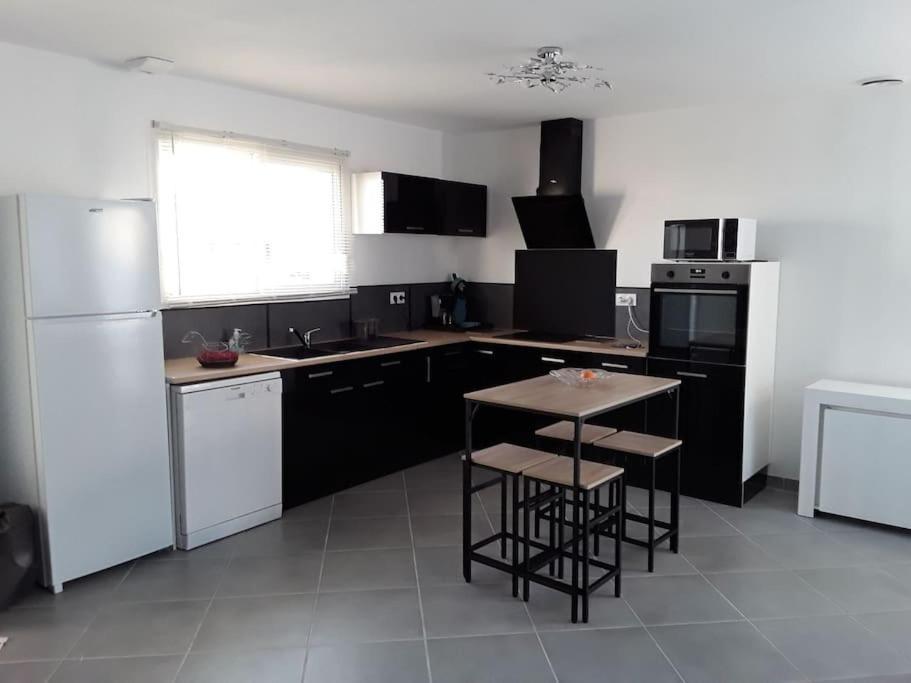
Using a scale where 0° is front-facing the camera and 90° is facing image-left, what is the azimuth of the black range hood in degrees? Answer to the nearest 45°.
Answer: approximately 45°

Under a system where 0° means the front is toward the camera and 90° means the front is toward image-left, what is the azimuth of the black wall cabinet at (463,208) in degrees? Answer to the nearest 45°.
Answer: approximately 315°

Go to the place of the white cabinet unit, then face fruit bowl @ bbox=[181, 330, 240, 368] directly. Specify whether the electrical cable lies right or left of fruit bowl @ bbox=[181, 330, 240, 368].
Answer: right

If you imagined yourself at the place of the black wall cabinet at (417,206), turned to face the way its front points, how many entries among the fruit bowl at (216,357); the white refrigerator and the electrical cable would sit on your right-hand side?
2

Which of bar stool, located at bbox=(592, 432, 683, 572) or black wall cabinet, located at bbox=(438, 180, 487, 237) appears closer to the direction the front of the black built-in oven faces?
the bar stool

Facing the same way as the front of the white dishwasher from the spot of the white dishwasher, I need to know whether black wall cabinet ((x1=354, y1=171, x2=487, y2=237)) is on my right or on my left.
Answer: on my left

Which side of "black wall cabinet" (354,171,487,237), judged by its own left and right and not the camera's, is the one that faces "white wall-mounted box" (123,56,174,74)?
right

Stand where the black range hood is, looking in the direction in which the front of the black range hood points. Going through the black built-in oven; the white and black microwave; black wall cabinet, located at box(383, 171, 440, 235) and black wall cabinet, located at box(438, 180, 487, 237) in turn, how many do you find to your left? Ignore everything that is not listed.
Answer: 2

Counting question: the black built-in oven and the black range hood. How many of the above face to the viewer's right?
0

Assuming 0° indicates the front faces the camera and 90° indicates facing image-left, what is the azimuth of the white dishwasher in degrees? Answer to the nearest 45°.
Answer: approximately 315°

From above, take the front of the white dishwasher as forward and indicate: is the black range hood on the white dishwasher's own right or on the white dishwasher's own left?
on the white dishwasher's own left
